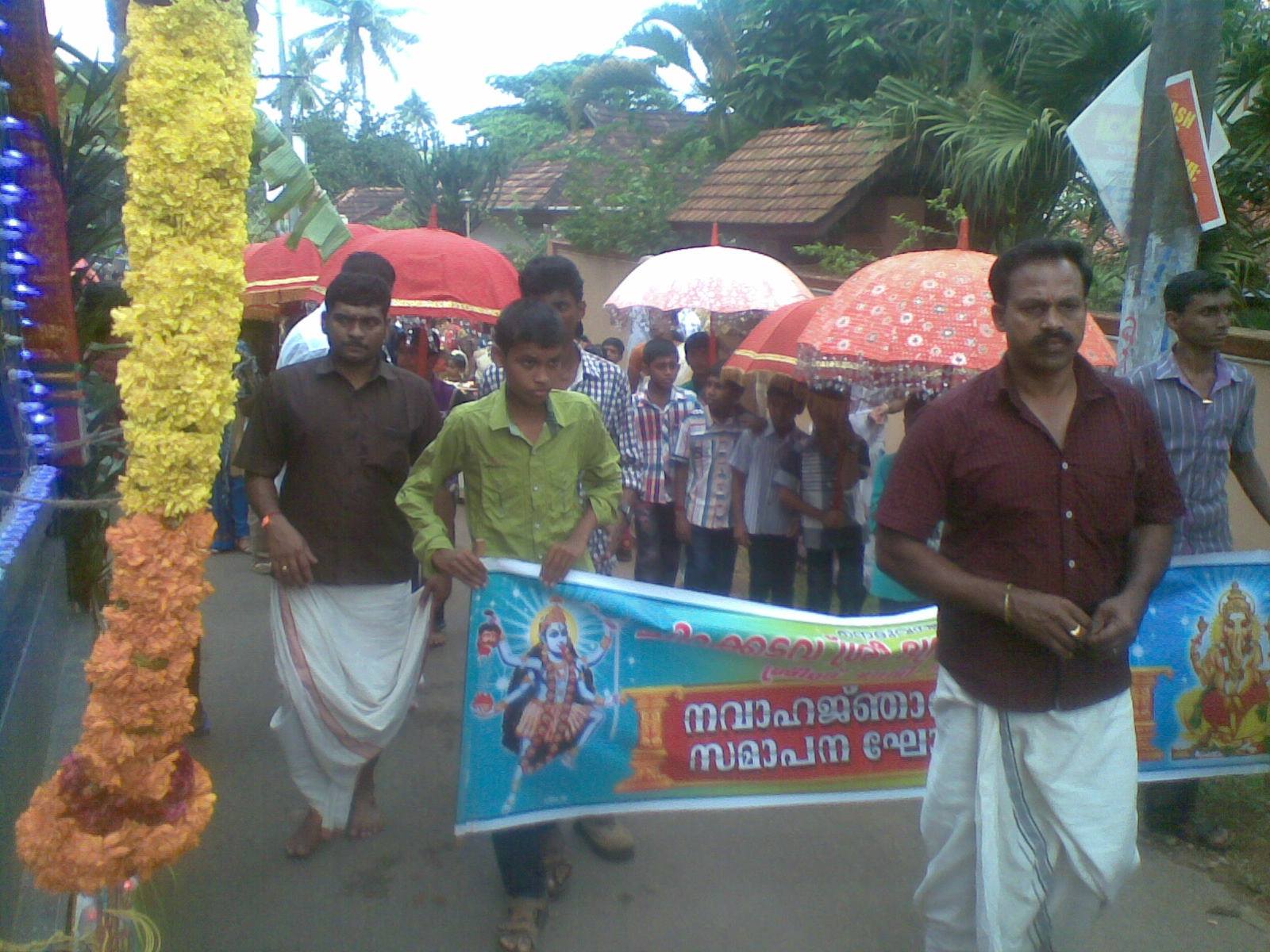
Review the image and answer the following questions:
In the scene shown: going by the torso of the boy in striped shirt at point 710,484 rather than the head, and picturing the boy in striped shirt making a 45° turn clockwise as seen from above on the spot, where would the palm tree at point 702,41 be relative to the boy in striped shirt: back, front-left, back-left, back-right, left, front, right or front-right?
back-right

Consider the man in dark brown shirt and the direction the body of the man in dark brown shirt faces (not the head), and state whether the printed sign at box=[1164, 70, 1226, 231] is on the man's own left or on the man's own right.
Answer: on the man's own left

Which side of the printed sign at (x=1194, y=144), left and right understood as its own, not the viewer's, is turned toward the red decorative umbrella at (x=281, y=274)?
right

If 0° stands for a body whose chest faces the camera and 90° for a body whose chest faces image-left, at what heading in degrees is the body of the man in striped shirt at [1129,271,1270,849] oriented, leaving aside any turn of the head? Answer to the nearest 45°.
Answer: approximately 315°

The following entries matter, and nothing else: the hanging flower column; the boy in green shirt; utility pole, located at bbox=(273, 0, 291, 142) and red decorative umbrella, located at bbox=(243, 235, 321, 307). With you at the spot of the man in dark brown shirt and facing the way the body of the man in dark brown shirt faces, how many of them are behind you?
2

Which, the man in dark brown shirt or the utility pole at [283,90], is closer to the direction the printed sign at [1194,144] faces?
the man in dark brown shirt

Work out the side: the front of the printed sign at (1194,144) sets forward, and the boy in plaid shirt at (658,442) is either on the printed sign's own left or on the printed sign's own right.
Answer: on the printed sign's own right
